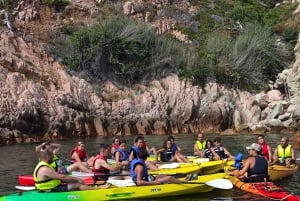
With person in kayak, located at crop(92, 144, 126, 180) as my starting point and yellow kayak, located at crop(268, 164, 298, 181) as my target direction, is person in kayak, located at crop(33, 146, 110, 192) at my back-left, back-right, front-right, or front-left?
back-right

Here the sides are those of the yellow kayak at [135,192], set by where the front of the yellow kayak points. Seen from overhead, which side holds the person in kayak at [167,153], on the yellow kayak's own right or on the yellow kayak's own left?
on the yellow kayak's own left

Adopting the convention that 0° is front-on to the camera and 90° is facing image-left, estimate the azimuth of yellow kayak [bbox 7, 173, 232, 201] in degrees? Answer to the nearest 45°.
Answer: approximately 270°

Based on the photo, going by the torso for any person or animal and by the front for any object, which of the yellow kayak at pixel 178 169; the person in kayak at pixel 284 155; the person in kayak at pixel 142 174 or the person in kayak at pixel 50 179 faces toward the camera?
the person in kayak at pixel 284 155

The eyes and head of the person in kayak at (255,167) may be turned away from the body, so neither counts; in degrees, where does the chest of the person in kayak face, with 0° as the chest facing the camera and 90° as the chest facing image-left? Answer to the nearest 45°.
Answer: approximately 135°

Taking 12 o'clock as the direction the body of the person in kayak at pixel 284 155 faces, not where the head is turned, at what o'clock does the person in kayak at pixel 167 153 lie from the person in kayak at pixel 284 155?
the person in kayak at pixel 167 153 is roughly at 3 o'clock from the person in kayak at pixel 284 155.
